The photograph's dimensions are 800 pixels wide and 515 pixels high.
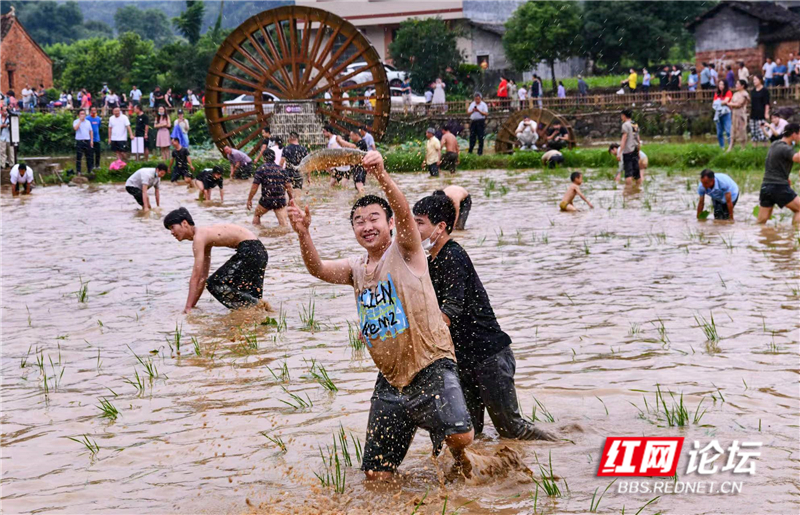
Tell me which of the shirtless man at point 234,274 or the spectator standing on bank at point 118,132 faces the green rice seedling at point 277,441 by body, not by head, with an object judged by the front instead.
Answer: the spectator standing on bank

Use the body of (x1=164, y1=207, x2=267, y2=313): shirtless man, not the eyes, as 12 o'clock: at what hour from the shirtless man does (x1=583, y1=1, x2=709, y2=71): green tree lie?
The green tree is roughly at 4 o'clock from the shirtless man.

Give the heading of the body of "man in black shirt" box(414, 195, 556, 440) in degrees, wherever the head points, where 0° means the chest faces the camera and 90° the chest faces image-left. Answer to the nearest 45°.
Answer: approximately 90°

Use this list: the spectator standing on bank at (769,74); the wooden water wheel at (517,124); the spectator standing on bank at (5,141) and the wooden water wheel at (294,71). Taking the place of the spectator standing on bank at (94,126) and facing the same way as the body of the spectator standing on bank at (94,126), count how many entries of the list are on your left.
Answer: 3

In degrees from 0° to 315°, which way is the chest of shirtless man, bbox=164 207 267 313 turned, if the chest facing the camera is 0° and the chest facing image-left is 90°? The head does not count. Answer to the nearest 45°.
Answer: approximately 90°

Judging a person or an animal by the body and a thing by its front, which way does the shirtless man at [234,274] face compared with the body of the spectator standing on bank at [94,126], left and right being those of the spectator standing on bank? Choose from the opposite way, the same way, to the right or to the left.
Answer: to the right

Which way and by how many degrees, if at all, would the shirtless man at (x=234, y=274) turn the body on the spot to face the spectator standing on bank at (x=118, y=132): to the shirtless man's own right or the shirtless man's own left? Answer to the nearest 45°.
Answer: approximately 90° to the shirtless man's own right

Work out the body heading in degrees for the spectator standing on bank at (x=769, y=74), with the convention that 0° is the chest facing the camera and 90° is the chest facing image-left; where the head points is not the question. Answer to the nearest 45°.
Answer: approximately 0°
